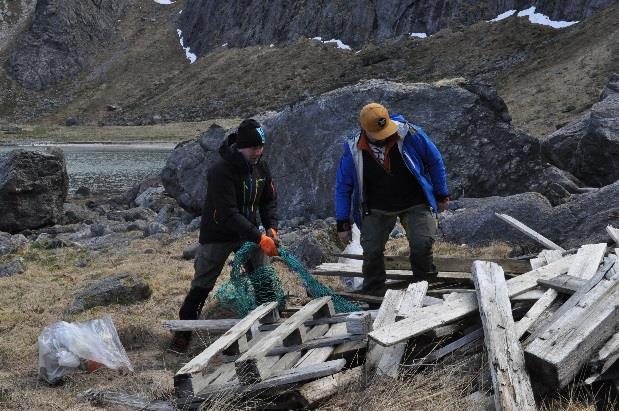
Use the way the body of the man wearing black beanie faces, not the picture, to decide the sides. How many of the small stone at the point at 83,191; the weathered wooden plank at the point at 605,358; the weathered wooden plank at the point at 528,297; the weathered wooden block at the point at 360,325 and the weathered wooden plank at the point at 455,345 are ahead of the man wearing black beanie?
4

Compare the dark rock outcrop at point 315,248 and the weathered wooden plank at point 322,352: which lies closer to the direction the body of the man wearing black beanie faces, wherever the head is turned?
the weathered wooden plank

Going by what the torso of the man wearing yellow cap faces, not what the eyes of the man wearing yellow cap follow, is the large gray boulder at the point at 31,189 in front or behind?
behind

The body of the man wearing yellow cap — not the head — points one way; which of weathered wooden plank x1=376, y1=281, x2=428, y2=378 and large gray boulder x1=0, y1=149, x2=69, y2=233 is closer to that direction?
the weathered wooden plank

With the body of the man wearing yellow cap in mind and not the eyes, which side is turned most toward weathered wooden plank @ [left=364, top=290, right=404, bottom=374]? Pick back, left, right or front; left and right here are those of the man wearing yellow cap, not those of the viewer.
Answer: front

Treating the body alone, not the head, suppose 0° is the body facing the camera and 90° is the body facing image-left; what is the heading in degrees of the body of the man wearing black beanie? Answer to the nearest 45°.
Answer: approximately 315°

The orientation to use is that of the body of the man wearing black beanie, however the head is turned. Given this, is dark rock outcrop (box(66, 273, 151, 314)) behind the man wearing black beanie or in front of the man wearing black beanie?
behind

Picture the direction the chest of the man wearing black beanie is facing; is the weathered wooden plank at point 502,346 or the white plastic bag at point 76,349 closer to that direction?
the weathered wooden plank

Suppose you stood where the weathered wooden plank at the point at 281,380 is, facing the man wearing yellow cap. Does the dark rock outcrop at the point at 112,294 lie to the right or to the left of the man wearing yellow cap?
left

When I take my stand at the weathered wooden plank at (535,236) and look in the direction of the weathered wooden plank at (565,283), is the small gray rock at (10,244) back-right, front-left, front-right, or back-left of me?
back-right

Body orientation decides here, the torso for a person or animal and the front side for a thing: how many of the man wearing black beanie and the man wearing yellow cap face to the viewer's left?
0

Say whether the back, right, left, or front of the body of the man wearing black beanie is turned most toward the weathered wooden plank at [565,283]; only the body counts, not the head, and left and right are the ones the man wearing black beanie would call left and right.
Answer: front

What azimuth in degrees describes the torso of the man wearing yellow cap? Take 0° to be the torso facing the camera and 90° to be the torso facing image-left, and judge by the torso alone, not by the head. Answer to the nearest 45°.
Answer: approximately 0°

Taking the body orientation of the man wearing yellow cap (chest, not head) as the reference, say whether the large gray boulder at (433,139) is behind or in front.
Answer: behind

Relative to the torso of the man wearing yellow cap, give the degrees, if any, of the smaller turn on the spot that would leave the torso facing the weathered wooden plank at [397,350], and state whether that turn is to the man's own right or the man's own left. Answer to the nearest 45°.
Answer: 0° — they already face it
